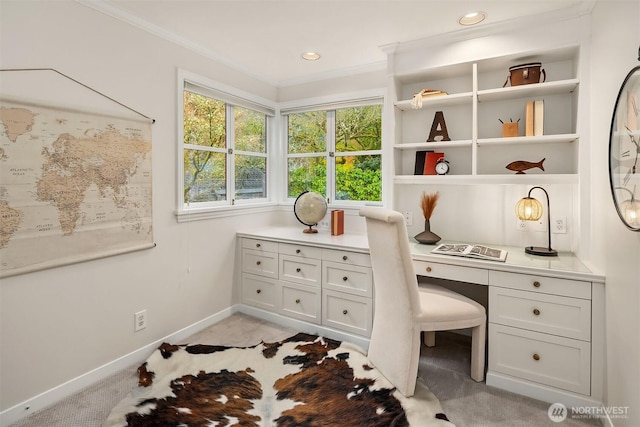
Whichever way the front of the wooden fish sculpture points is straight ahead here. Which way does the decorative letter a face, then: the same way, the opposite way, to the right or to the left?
to the left

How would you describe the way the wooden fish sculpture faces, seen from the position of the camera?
facing to the left of the viewer

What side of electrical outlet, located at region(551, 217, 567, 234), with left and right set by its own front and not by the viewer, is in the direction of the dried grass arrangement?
right

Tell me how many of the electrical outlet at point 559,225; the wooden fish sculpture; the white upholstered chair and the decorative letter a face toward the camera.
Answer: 2

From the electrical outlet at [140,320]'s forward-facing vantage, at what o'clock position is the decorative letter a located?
The decorative letter a is roughly at 11 o'clock from the electrical outlet.

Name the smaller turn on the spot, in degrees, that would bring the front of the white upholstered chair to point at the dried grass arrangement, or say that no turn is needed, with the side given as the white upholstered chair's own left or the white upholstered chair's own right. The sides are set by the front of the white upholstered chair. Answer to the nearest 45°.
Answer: approximately 45° to the white upholstered chair's own left

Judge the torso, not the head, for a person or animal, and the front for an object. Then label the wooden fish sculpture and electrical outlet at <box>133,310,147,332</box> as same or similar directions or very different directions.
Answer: very different directions

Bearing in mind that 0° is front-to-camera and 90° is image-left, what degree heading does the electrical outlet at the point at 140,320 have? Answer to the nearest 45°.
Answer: approximately 315°

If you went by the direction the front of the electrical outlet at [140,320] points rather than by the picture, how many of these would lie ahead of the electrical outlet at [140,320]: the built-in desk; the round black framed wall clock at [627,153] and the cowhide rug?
3

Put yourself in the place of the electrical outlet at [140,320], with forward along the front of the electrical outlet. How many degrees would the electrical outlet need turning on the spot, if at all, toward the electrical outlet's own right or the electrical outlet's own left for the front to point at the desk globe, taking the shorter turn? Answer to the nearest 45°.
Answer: approximately 45° to the electrical outlet's own left

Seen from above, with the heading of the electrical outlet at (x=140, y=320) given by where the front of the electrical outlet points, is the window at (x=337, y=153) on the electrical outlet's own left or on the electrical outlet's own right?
on the electrical outlet's own left
